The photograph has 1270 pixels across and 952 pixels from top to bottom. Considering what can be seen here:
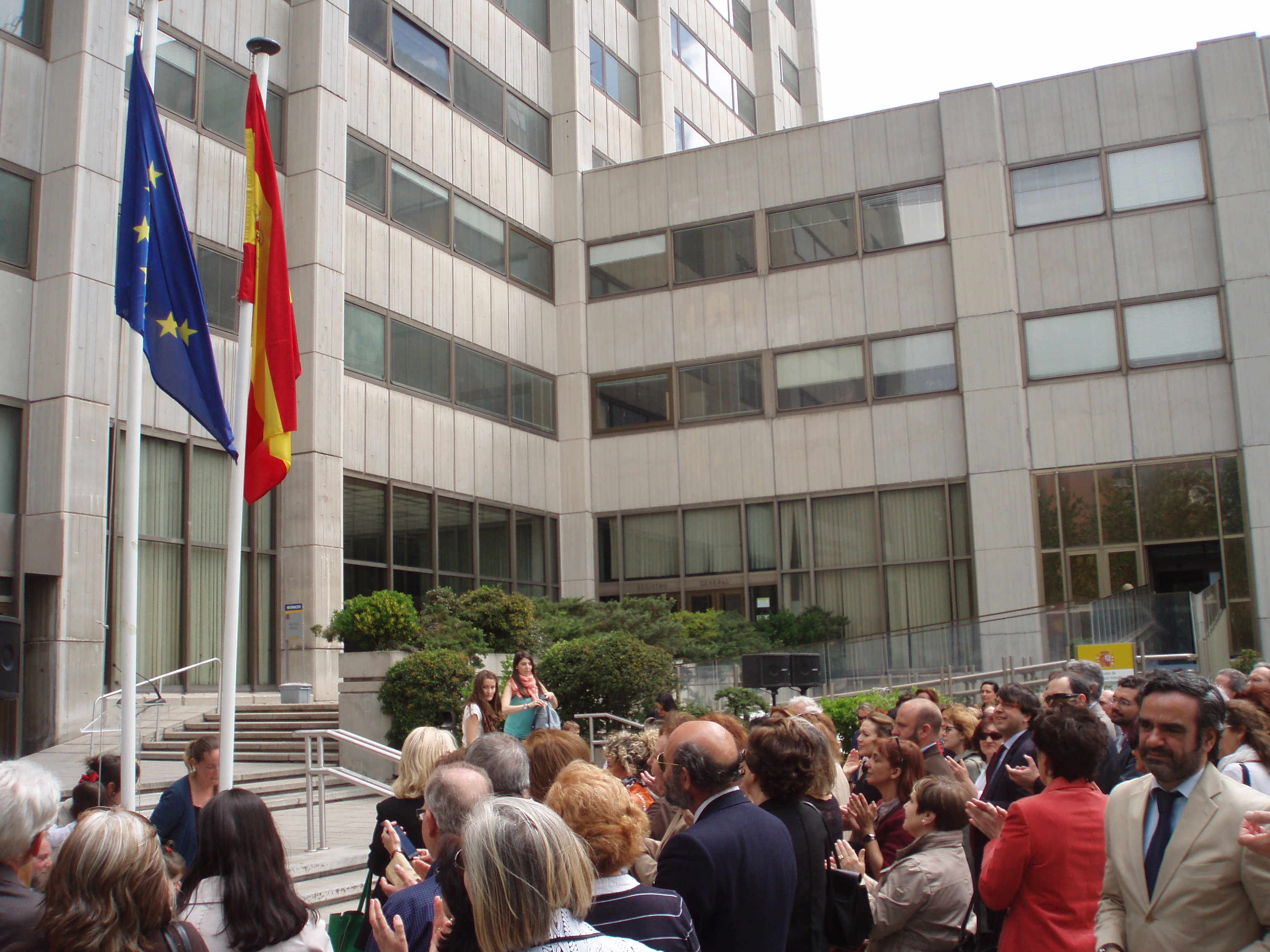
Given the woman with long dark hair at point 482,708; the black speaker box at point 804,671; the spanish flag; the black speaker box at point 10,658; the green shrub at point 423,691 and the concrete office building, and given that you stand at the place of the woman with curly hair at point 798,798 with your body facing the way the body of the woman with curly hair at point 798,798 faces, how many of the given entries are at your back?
0

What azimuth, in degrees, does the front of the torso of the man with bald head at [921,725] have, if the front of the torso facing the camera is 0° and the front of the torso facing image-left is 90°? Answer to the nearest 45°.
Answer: approximately 90°

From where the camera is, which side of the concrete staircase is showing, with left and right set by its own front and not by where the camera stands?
front

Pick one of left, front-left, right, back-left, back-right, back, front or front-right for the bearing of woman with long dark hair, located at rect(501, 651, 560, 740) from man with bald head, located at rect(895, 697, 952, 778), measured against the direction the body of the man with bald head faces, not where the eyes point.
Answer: front-right

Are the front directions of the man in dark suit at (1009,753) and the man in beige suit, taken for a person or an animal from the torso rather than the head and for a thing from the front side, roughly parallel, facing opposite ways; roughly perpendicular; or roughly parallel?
roughly parallel

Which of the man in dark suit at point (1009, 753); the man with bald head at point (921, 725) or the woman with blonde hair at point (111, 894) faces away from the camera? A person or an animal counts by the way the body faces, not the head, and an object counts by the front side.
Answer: the woman with blonde hair

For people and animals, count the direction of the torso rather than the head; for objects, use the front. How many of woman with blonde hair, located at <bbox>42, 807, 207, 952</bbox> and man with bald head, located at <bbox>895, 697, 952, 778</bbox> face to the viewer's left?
1

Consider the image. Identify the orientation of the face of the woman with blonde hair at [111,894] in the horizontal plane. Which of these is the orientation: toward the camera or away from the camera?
away from the camera

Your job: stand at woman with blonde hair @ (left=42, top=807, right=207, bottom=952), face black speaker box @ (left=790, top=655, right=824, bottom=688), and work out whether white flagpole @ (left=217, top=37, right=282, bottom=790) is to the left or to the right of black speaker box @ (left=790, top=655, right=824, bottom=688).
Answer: left

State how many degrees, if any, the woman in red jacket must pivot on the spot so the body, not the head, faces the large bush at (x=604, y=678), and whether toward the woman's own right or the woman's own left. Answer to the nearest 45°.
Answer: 0° — they already face it

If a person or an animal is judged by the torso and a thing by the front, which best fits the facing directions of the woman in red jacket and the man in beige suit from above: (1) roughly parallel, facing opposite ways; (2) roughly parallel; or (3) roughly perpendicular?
roughly perpendicular

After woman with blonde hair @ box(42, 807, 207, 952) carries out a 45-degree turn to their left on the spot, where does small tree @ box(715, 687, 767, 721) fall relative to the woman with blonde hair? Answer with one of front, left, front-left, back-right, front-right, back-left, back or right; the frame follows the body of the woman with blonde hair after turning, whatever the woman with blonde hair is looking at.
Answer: right

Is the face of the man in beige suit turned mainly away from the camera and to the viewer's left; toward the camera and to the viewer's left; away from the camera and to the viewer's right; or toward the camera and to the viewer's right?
toward the camera and to the viewer's left

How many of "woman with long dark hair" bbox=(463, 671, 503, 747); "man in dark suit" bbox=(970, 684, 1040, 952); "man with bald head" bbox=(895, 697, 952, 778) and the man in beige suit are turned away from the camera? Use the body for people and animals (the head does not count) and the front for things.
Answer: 0

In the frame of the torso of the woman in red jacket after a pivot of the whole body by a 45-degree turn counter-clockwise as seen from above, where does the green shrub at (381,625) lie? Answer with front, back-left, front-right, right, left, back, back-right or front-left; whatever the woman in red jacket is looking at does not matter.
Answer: front-right

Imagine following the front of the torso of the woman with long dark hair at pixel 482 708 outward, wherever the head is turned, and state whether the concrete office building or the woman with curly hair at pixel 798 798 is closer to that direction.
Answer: the woman with curly hair

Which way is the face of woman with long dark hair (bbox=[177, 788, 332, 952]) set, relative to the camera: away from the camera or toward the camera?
away from the camera

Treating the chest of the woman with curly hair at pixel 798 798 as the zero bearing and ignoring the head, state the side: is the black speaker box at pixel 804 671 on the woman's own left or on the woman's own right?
on the woman's own right

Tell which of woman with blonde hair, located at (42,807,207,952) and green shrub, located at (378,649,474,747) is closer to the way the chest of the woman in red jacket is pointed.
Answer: the green shrub

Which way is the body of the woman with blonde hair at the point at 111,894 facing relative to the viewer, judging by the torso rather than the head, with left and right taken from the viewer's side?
facing away from the viewer

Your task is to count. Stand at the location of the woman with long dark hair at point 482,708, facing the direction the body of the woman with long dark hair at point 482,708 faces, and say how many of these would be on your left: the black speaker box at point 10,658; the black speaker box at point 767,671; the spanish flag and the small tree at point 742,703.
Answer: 2

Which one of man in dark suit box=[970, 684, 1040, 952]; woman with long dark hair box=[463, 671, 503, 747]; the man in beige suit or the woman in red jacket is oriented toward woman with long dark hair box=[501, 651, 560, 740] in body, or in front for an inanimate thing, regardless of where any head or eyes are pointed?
the woman in red jacket

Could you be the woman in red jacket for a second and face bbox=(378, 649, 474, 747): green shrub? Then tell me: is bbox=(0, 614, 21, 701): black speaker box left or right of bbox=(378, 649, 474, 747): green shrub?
left
